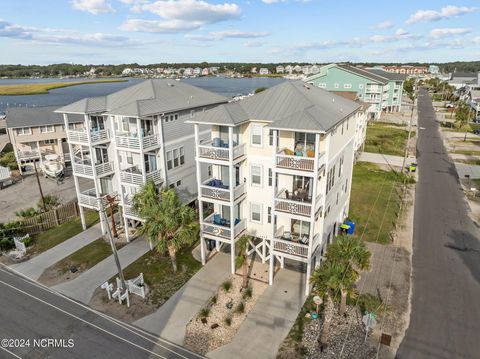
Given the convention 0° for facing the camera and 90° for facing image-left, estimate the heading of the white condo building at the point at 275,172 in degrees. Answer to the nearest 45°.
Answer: approximately 45°

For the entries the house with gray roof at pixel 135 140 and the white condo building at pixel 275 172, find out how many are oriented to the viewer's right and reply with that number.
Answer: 0

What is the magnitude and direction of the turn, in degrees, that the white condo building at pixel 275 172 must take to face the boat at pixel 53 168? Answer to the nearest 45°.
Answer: approximately 90° to its right

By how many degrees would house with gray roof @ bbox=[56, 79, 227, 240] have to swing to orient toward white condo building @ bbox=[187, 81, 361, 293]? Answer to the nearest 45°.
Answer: approximately 90° to its left

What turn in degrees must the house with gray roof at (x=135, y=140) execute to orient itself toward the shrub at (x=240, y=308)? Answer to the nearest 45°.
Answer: approximately 45° to its left

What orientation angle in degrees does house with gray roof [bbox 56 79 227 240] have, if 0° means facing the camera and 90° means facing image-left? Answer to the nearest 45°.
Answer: approximately 45°

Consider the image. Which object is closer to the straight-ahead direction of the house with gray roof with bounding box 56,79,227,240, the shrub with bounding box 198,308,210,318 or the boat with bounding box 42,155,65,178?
the shrub

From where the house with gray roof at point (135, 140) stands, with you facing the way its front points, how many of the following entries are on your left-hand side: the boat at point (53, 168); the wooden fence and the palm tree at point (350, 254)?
1

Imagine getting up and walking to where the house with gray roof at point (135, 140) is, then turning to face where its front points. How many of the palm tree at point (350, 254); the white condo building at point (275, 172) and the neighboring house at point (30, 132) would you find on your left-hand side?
2

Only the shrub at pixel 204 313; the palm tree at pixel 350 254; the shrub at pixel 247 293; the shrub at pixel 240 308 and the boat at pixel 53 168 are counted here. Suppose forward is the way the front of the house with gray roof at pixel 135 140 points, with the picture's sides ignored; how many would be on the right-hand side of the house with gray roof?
1

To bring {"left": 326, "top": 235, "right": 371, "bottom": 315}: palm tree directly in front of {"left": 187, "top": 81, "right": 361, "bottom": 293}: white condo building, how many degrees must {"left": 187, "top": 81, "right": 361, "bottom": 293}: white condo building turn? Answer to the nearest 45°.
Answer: approximately 90° to its left

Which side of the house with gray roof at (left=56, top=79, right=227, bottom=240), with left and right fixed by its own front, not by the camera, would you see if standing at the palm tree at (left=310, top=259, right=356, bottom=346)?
left
